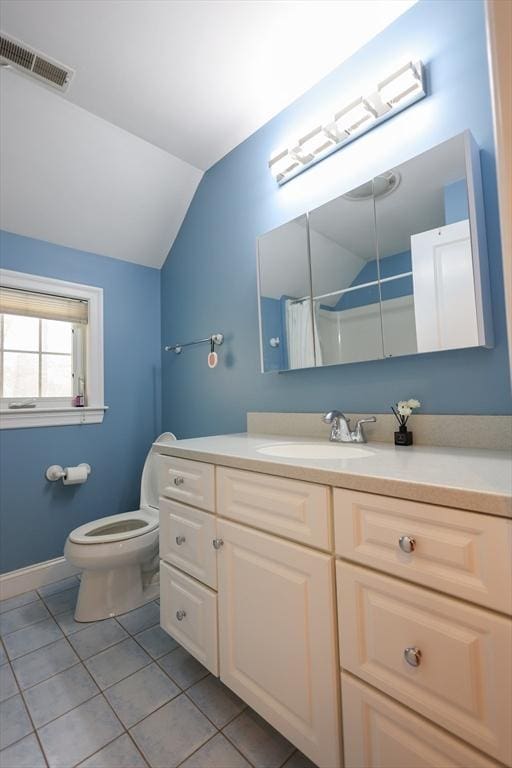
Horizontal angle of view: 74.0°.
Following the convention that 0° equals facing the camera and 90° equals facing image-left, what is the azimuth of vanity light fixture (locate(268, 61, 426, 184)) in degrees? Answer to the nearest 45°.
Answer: approximately 45°

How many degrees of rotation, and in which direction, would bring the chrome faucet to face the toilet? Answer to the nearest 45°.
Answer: approximately 45° to its right
